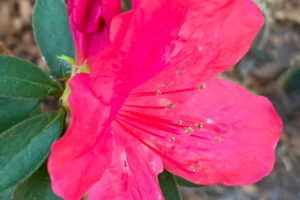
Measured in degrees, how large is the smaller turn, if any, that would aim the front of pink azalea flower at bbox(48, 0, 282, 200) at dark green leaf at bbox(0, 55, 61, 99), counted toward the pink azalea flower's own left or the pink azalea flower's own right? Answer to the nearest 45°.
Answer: approximately 135° to the pink azalea flower's own right

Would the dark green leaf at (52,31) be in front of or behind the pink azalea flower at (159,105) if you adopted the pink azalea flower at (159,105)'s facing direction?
behind

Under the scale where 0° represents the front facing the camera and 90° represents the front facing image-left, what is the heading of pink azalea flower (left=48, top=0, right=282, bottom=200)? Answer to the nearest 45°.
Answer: approximately 315°

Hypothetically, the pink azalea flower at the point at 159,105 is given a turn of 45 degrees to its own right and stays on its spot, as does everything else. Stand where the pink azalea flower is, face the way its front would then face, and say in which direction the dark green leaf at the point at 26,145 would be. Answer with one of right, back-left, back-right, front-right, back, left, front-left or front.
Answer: right
